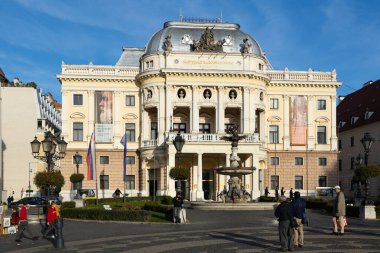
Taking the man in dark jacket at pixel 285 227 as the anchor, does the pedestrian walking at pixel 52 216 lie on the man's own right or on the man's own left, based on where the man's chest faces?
on the man's own left

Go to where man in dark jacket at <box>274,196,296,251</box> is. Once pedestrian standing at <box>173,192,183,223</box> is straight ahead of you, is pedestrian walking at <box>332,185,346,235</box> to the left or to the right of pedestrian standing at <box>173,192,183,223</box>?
right

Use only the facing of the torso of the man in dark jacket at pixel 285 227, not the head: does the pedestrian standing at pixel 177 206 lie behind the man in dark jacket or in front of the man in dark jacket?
in front

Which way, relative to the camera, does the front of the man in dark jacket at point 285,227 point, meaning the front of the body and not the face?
away from the camera

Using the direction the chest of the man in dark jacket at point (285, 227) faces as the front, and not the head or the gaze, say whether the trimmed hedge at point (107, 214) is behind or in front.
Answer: in front

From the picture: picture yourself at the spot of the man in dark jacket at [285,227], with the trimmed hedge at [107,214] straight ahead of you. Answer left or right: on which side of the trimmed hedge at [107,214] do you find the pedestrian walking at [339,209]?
right
